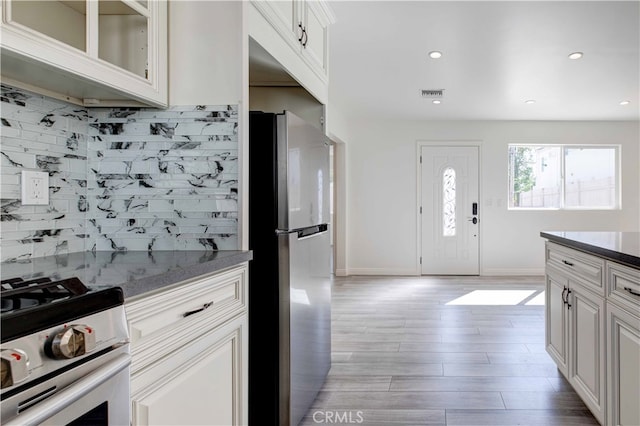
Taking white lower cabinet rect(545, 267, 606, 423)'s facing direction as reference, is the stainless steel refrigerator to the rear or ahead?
ahead

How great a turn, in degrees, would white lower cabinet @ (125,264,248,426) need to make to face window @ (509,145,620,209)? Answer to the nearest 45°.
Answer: approximately 90° to its left

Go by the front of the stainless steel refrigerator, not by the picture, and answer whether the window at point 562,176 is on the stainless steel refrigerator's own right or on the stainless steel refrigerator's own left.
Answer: on the stainless steel refrigerator's own left

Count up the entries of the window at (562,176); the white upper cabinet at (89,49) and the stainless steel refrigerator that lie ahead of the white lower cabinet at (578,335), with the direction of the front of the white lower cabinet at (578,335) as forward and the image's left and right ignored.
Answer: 2

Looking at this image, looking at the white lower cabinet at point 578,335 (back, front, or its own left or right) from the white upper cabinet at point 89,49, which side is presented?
front

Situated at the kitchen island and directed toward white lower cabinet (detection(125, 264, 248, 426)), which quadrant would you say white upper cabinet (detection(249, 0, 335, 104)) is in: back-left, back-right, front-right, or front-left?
front-right

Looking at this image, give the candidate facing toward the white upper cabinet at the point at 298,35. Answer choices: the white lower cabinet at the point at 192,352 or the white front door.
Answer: the white front door

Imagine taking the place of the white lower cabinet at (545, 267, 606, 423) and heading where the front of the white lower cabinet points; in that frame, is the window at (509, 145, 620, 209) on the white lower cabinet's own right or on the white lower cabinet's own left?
on the white lower cabinet's own right

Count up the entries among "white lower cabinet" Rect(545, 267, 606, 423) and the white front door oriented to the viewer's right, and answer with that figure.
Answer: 0

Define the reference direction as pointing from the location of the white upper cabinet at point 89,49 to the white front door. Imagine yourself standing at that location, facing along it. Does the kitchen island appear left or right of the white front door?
right

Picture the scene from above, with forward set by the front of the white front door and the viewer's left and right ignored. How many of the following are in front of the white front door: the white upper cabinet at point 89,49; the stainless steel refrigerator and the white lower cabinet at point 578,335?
3

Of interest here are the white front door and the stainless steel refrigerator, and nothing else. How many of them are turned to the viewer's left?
0

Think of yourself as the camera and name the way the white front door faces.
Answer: facing the viewer

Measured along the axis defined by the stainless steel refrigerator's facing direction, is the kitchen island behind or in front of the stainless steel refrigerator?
in front

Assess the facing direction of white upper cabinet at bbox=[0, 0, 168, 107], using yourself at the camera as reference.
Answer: facing the viewer and to the right of the viewer

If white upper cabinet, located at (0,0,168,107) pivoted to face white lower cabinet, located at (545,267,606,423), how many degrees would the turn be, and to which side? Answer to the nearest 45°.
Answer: approximately 45° to its left
